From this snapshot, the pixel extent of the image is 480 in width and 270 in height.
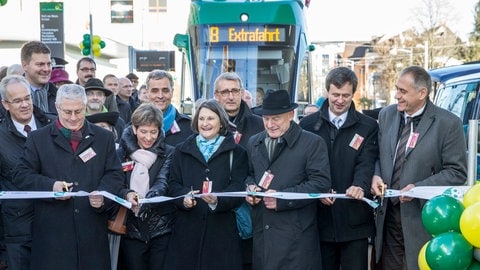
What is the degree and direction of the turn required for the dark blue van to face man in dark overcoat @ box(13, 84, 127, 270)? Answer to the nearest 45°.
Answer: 0° — it already faces them

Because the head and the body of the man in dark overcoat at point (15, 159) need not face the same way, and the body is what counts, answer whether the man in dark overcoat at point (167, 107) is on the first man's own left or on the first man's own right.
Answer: on the first man's own left

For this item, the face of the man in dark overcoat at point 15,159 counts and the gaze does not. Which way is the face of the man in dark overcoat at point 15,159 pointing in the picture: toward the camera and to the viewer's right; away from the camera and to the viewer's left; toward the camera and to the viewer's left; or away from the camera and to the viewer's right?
toward the camera and to the viewer's right

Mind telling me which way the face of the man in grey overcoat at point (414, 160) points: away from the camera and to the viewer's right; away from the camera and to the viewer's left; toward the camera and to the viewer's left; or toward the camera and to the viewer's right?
toward the camera and to the viewer's left

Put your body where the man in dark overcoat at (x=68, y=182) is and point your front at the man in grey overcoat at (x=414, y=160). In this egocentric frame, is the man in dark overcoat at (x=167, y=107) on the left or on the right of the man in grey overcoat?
left

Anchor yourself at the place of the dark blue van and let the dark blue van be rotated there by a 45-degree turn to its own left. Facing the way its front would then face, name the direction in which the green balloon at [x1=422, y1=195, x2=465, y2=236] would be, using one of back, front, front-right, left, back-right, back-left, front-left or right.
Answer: front

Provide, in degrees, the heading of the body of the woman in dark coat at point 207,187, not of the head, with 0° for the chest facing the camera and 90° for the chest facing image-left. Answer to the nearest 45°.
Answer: approximately 0°

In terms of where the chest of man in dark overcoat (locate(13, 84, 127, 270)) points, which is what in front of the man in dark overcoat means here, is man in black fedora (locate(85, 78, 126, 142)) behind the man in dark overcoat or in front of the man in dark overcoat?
behind
